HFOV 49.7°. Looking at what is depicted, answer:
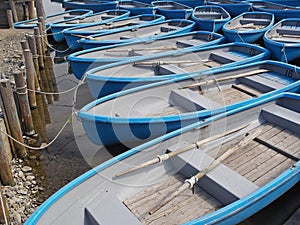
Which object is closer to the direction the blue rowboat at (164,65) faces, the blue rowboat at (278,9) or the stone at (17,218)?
the stone

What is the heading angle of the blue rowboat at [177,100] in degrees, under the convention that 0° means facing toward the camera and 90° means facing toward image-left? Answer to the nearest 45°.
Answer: approximately 45°

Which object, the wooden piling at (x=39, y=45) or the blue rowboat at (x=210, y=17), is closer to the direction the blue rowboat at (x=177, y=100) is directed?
the wooden piling

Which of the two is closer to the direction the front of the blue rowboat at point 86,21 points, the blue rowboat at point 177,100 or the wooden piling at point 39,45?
the wooden piling

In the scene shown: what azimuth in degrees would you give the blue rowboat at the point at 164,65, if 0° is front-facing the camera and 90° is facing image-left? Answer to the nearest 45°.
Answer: approximately 45°

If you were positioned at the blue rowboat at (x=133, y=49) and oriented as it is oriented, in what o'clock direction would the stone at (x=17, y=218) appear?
The stone is roughly at 11 o'clock from the blue rowboat.

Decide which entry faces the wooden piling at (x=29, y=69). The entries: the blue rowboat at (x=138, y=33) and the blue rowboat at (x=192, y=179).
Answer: the blue rowboat at (x=138, y=33)

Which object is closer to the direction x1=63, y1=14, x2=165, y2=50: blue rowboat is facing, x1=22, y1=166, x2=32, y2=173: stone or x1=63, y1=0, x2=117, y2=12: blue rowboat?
the stone

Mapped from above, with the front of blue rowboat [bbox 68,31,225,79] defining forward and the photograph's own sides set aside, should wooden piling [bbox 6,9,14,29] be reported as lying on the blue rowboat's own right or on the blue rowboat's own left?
on the blue rowboat's own right
